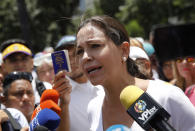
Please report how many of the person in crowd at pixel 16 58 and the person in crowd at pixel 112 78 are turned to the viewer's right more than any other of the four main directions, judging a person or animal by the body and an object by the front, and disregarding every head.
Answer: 0

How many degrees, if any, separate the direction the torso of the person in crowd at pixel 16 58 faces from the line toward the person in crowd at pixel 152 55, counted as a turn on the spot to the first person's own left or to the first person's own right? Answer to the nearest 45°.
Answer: approximately 90° to the first person's own left

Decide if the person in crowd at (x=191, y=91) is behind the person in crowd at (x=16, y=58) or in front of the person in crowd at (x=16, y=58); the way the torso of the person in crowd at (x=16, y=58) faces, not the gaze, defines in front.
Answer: in front

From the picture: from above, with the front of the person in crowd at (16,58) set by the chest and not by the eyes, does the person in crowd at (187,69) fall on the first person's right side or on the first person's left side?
on the first person's left side

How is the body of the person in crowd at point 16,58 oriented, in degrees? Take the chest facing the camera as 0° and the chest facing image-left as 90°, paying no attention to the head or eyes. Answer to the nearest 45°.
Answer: approximately 0°

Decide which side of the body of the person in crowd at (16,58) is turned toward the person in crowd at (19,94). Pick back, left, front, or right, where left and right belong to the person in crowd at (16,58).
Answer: front

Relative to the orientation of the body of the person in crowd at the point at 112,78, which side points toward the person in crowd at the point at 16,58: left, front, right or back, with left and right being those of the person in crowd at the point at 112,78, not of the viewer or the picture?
right

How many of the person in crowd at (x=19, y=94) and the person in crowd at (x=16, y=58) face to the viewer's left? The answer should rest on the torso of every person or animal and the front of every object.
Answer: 0
